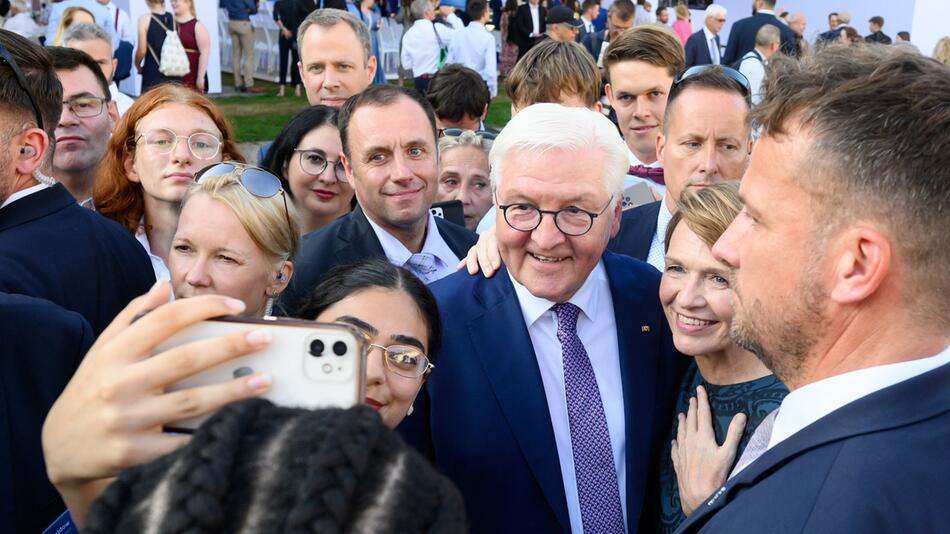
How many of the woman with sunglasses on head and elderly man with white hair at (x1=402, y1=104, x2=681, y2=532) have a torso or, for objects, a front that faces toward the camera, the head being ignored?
2

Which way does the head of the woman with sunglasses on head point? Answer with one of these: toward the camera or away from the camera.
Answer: toward the camera

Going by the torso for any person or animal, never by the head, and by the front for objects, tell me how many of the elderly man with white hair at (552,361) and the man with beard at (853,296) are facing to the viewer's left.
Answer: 1

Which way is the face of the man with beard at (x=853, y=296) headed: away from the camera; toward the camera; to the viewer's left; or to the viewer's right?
to the viewer's left

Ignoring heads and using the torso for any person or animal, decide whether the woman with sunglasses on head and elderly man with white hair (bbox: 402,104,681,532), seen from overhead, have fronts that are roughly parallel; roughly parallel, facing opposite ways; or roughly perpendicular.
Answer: roughly parallel

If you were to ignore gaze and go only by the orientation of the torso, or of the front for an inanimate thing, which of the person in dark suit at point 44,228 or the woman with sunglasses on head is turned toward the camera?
the woman with sunglasses on head

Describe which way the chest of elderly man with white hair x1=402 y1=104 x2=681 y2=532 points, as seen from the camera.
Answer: toward the camera

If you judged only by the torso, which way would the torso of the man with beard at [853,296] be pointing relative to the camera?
to the viewer's left

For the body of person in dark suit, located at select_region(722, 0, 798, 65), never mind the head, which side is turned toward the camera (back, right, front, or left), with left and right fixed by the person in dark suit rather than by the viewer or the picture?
back

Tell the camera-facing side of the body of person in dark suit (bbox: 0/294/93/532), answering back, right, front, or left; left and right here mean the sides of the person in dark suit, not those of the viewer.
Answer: back
